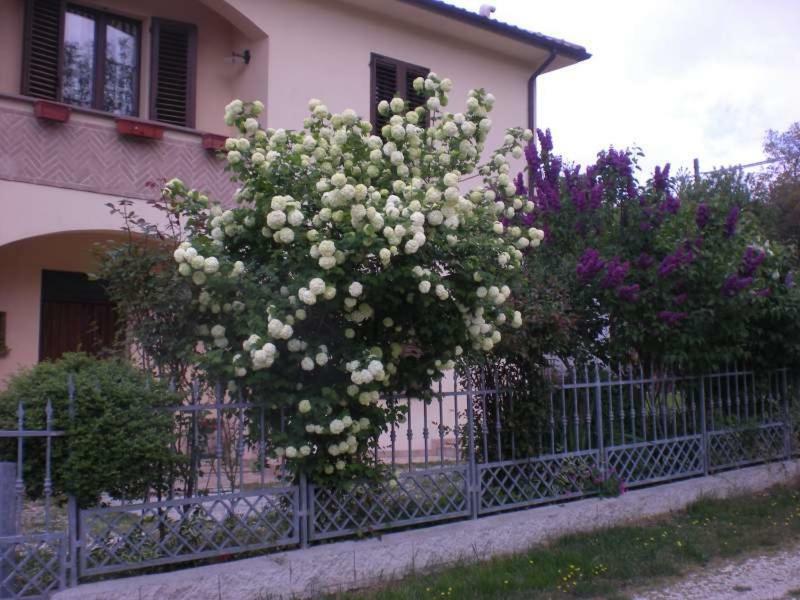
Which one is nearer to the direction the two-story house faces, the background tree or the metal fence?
the metal fence

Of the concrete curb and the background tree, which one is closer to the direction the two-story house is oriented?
the concrete curb

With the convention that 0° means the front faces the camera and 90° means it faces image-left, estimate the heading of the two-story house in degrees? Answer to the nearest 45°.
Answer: approximately 315°

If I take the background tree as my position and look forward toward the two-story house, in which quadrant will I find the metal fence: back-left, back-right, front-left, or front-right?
front-left

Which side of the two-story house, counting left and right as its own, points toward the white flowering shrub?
front

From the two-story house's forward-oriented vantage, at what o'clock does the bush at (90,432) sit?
The bush is roughly at 1 o'clock from the two-story house.

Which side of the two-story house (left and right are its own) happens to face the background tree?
left

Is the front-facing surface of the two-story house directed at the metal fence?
yes

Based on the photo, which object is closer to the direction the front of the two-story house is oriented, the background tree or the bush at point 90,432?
the bush
